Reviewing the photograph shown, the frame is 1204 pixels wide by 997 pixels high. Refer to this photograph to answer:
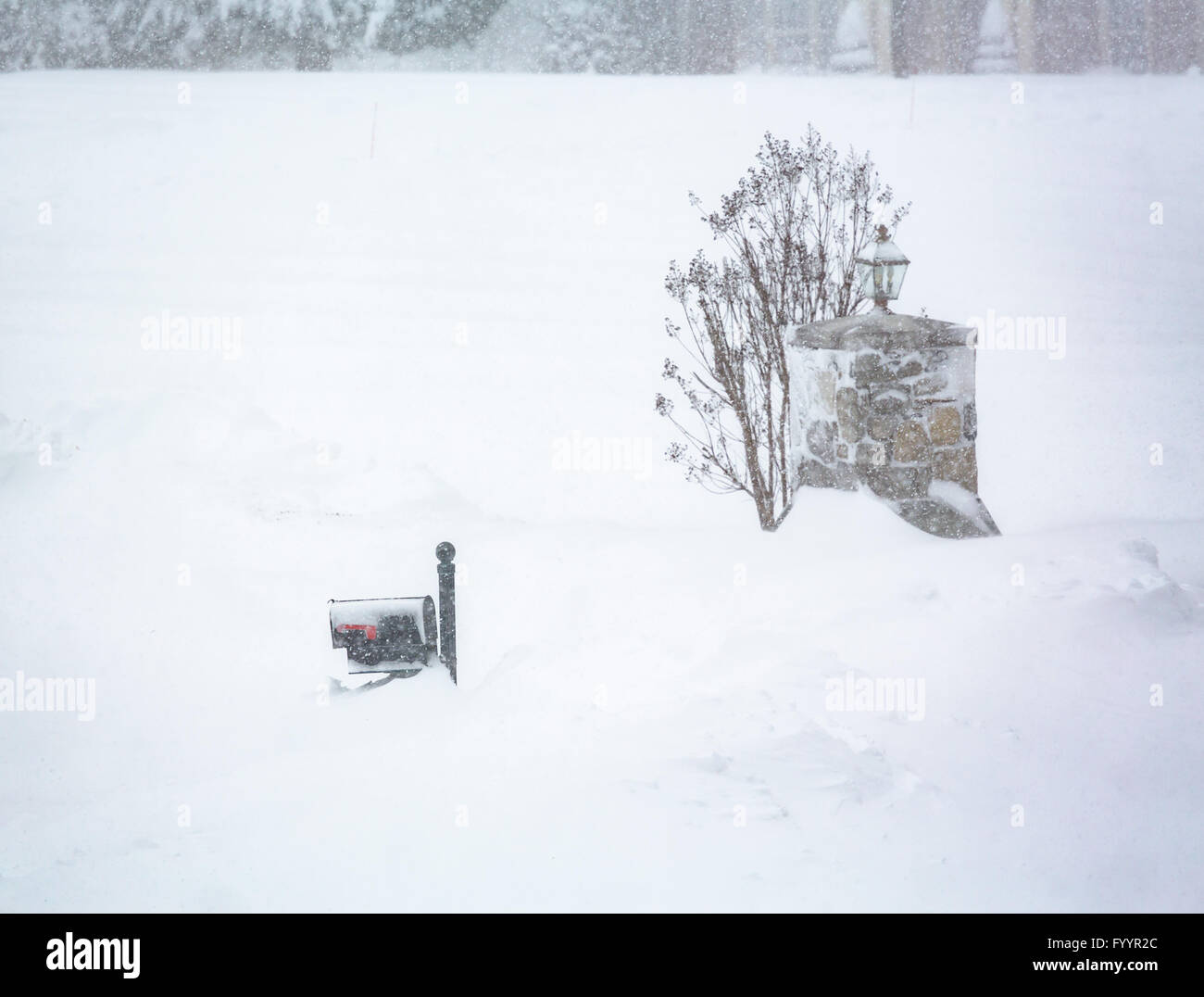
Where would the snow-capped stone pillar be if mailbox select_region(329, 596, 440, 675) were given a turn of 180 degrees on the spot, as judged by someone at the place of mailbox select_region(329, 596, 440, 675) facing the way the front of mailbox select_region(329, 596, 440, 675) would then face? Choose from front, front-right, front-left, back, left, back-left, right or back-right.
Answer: front

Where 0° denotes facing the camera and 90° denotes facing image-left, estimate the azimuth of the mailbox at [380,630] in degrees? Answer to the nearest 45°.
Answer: approximately 90°
